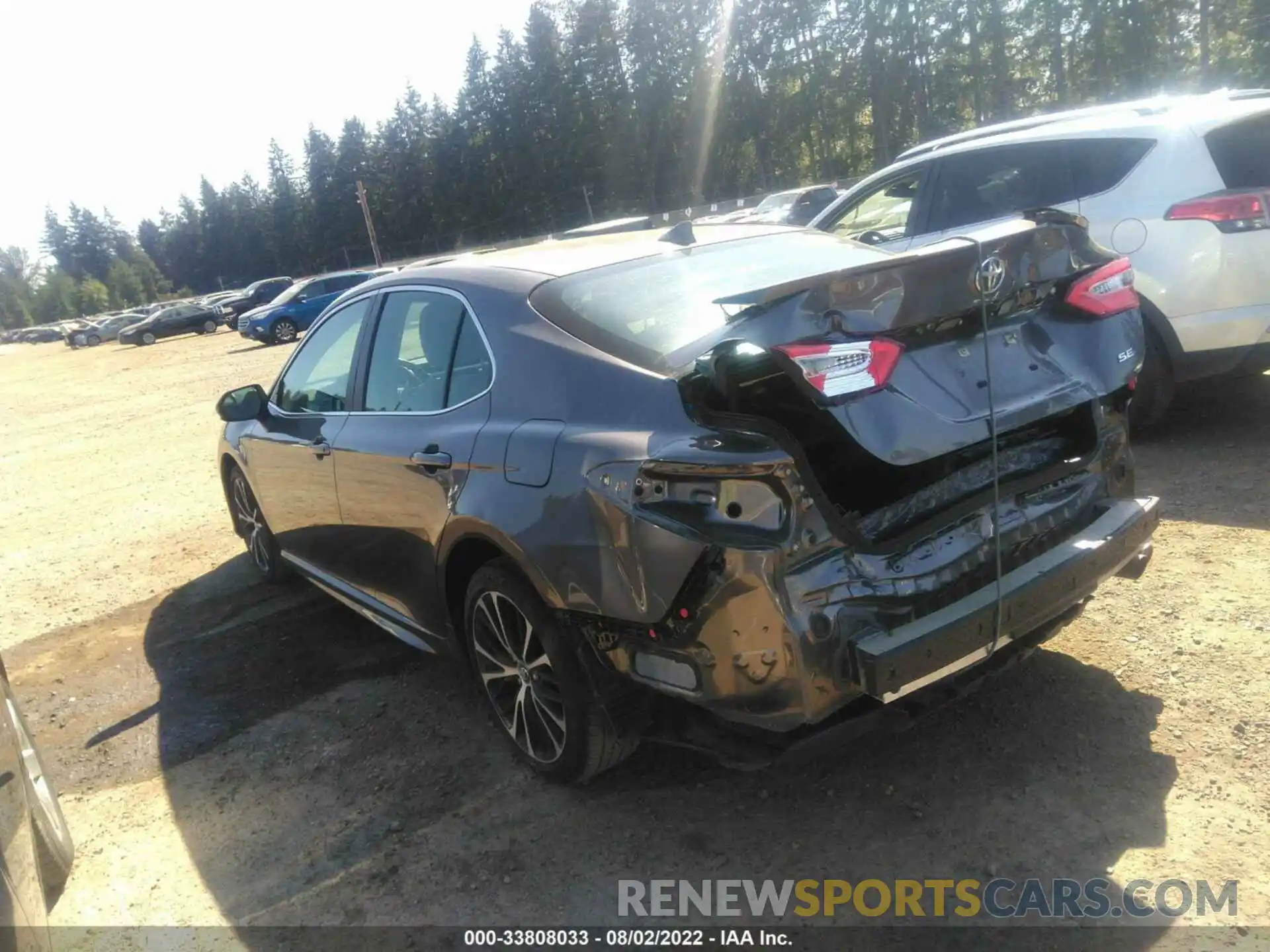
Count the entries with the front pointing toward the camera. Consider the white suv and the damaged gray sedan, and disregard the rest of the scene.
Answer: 0

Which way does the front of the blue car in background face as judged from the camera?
facing the viewer and to the left of the viewer

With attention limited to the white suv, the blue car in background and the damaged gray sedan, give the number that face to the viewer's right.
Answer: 0

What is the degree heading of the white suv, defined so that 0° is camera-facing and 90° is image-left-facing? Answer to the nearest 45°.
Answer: approximately 135°

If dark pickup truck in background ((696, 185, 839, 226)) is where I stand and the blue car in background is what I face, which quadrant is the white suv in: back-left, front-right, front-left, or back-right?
back-left

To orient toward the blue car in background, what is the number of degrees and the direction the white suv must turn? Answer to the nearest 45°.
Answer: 0° — it already faces it

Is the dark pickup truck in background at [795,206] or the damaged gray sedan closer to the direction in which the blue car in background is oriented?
the damaged gray sedan

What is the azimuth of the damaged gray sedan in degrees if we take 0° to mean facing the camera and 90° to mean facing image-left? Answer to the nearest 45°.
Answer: approximately 135°

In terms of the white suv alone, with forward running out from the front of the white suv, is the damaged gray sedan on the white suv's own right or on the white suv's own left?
on the white suv's own left

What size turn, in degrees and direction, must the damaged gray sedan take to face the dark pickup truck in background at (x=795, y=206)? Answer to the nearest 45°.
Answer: approximately 45° to its right

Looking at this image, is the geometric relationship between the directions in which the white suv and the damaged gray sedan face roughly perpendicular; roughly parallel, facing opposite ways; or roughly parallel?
roughly parallel

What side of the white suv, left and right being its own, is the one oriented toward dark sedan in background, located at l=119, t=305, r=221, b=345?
front

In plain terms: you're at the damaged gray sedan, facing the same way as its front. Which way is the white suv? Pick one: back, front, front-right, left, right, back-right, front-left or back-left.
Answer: right

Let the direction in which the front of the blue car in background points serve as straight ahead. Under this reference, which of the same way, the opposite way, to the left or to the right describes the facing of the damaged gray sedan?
to the right
